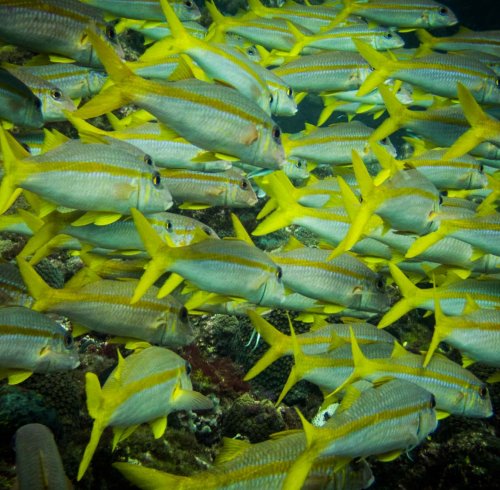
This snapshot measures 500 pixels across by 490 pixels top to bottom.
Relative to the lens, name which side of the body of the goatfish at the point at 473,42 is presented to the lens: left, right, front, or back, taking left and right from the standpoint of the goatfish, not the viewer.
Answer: right

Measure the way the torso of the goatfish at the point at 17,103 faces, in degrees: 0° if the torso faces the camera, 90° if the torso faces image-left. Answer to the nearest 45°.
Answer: approximately 270°

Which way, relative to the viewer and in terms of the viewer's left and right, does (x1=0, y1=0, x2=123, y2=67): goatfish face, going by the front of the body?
facing to the right of the viewer

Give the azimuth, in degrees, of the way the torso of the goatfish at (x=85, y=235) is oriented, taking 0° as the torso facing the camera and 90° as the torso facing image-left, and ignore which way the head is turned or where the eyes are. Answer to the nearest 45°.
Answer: approximately 270°

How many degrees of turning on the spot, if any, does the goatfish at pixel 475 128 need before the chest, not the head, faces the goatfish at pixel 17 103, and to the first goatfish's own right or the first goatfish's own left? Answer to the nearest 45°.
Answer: approximately 135° to the first goatfish's own right

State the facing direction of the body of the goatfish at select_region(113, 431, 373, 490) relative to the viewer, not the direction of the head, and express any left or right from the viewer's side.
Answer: facing to the right of the viewer

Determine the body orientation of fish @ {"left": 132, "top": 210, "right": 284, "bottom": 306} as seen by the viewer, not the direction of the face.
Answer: to the viewer's right

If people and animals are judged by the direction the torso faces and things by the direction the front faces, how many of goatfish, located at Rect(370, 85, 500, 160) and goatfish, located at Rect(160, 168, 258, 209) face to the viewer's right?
2

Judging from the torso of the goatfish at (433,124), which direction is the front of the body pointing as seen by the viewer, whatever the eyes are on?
to the viewer's right

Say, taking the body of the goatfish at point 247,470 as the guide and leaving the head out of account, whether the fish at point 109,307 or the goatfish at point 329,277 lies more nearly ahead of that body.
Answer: the goatfish
